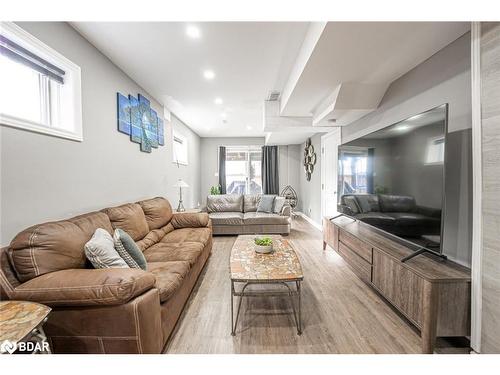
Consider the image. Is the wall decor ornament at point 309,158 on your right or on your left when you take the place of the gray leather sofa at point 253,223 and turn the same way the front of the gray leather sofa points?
on your left

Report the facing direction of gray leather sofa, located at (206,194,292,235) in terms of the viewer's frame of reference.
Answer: facing the viewer

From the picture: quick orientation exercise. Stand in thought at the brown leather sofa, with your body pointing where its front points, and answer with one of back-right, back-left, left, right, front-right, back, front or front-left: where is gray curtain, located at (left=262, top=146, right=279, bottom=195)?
left

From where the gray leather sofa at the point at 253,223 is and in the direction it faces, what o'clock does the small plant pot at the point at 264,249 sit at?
The small plant pot is roughly at 12 o'clock from the gray leather sofa.

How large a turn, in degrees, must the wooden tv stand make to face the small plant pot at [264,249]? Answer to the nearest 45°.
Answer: approximately 45° to its right

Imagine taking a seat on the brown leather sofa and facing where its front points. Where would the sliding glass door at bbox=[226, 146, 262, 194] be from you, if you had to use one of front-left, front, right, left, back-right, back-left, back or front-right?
left

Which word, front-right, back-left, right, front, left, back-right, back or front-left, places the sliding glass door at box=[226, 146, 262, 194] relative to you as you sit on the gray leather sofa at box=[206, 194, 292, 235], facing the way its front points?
back

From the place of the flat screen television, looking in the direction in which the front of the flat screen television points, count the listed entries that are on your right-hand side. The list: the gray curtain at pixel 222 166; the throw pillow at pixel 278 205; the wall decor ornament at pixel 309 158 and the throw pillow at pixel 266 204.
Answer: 4

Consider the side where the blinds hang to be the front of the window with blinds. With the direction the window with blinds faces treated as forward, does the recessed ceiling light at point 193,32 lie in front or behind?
in front

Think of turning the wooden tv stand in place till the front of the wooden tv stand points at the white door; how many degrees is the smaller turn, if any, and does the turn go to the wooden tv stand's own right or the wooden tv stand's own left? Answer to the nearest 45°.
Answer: approximately 90° to the wooden tv stand's own right

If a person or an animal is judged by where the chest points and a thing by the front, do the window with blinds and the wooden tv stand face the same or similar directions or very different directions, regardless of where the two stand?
very different directions

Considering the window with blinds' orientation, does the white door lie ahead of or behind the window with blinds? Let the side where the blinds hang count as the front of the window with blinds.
ahead

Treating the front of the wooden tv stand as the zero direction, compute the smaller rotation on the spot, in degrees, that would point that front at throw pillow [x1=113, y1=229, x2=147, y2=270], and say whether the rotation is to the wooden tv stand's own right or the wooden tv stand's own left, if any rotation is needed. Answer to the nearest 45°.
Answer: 0° — it already faces it

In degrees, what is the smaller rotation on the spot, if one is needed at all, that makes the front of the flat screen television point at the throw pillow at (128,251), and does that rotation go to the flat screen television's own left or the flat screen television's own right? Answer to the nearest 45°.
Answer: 0° — it already faces it

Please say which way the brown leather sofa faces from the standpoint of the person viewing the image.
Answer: facing the viewer and to the right of the viewer

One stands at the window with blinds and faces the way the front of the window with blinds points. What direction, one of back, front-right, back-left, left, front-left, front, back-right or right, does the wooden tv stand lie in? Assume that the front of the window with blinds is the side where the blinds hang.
front

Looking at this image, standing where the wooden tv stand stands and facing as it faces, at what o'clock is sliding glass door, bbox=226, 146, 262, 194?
The sliding glass door is roughly at 3 o'clock from the wooden tv stand.

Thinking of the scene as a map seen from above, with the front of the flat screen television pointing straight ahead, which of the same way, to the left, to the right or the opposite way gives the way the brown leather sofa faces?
the opposite way

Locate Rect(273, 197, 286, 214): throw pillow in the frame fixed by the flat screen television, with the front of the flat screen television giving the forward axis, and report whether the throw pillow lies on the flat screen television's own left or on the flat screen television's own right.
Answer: on the flat screen television's own right
